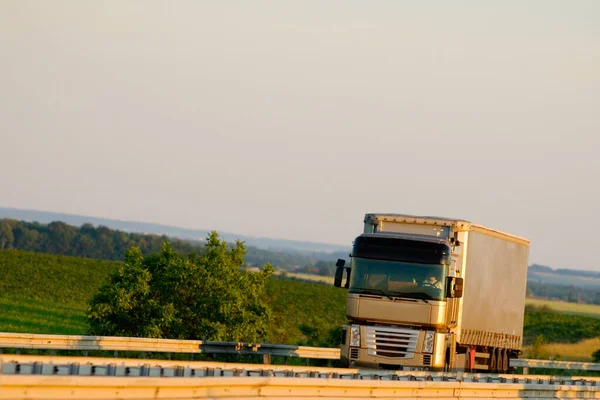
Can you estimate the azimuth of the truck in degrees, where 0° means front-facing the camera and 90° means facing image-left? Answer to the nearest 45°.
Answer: approximately 0°

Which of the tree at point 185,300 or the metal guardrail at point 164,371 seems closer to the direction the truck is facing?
the metal guardrail

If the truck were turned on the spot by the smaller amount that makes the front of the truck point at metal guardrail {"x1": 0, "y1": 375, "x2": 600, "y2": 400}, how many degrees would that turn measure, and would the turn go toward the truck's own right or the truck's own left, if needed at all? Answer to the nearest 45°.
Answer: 0° — it already faces it

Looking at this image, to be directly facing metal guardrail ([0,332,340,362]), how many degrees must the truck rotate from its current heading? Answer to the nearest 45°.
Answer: approximately 90° to its right
